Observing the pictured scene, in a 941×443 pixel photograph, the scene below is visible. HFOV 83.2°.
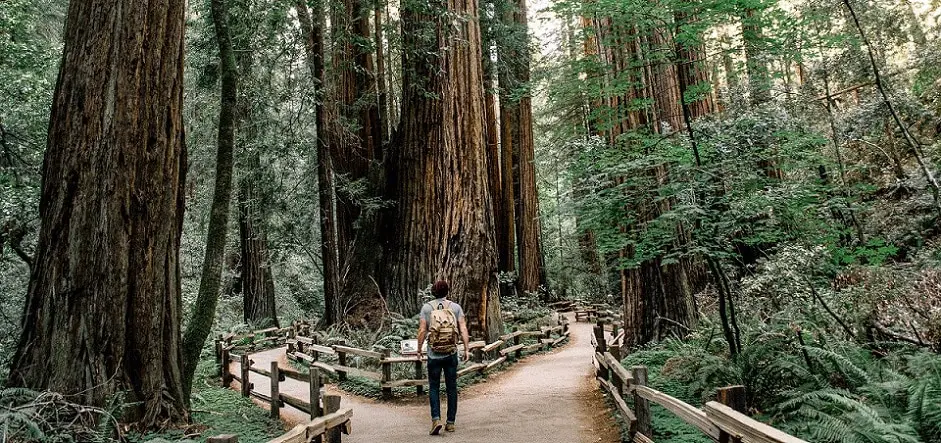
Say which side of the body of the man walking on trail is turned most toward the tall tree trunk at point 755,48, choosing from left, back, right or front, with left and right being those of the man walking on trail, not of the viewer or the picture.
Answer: front

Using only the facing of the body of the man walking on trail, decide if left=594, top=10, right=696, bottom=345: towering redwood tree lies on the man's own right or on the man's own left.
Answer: on the man's own right

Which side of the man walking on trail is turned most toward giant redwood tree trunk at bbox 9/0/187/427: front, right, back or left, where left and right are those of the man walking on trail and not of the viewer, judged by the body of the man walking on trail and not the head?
left

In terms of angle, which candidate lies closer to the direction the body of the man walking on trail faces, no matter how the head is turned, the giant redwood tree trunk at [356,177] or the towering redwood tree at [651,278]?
the giant redwood tree trunk

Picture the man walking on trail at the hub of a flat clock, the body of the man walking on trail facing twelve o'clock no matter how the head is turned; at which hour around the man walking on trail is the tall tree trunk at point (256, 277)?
The tall tree trunk is roughly at 11 o'clock from the man walking on trail.

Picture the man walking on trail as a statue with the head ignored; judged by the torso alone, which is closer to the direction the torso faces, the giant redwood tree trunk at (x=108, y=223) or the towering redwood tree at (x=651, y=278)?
the towering redwood tree

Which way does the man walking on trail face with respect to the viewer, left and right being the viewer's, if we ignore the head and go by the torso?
facing away from the viewer

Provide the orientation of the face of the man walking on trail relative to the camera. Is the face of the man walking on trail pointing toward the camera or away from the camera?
away from the camera

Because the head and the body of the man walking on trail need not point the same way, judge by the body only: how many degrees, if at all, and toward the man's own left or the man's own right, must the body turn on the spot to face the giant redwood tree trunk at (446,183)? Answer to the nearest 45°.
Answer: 0° — they already face it
